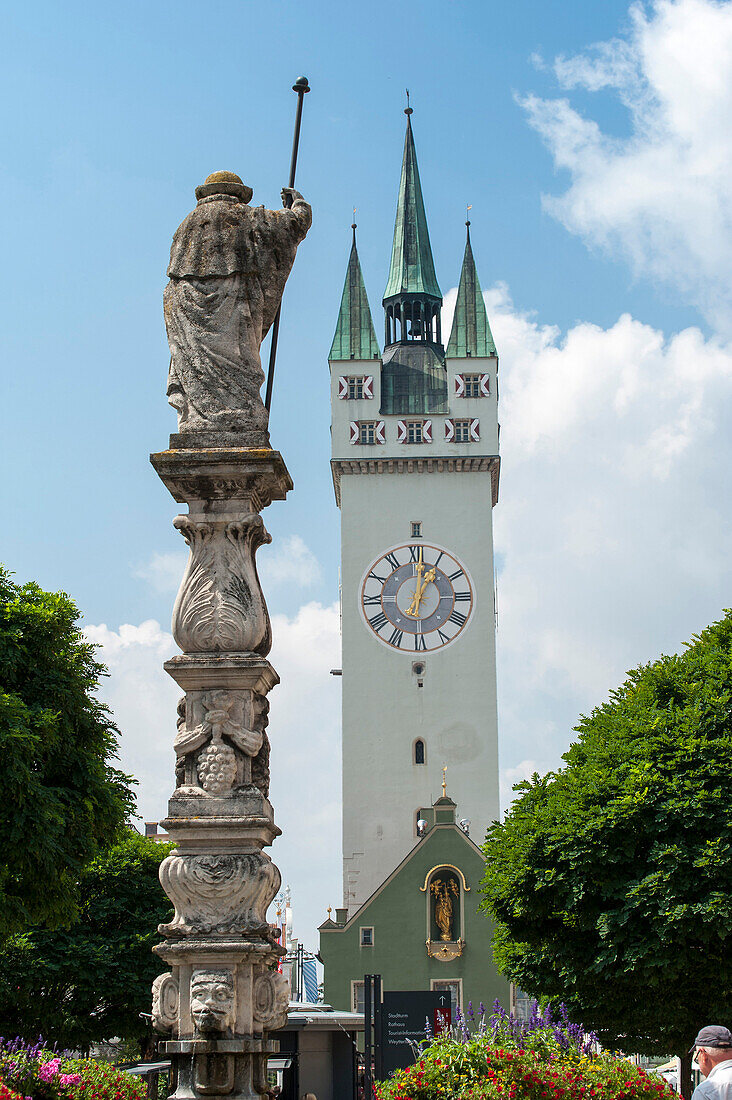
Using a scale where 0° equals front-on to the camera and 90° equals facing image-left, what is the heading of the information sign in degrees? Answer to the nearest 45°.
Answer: approximately 0°

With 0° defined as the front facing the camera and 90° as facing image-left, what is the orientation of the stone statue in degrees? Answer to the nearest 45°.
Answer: approximately 180°

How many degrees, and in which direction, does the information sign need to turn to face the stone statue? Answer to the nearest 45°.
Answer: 0° — it already faces it

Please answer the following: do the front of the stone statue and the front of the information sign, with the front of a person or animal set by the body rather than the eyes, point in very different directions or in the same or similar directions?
very different directions

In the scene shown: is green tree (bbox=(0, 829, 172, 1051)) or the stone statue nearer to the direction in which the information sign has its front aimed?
the stone statue

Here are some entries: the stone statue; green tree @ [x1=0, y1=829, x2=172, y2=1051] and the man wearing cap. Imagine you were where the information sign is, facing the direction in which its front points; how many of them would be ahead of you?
2

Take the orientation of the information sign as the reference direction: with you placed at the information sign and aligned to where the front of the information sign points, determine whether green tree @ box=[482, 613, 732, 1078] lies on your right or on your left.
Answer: on your left

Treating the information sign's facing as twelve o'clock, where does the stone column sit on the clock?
The stone column is roughly at 12 o'clock from the information sign.

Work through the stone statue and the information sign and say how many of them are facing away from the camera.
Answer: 1
